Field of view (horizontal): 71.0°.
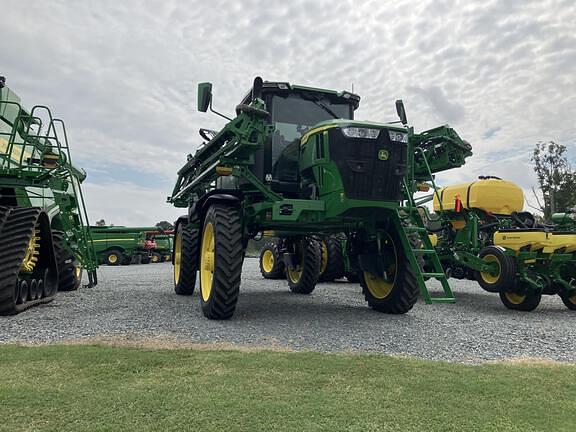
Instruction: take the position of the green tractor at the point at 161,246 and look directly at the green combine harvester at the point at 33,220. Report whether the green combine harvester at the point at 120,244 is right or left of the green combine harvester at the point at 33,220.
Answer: right

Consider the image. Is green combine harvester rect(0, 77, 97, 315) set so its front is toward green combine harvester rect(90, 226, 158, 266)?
no

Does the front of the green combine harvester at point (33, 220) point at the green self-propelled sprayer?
no

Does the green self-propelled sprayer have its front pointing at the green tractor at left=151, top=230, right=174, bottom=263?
no

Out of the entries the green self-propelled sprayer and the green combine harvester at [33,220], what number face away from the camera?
0

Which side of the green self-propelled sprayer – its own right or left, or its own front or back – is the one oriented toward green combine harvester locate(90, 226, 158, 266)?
back

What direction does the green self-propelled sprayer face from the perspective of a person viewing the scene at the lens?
facing the viewer and to the right of the viewer

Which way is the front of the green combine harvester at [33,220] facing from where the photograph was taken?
facing the viewer and to the left of the viewer

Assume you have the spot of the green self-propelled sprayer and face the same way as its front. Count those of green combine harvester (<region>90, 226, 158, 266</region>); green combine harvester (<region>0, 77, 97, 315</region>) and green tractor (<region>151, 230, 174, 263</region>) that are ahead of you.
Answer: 0
